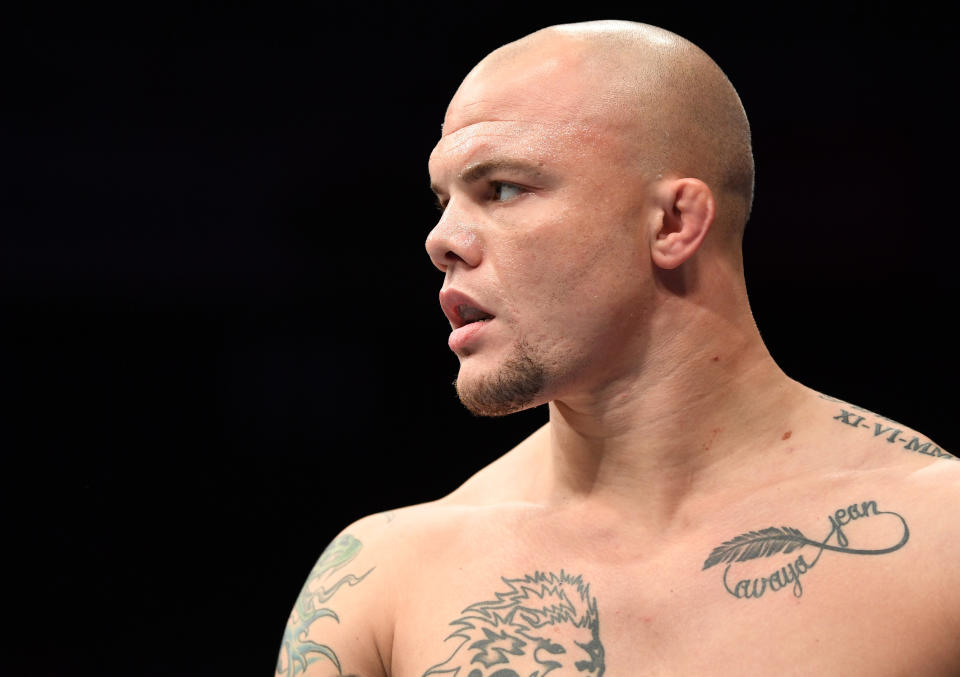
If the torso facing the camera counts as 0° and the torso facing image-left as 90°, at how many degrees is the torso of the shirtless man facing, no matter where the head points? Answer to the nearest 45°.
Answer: approximately 0°

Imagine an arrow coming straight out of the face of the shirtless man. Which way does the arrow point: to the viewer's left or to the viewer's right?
to the viewer's left
